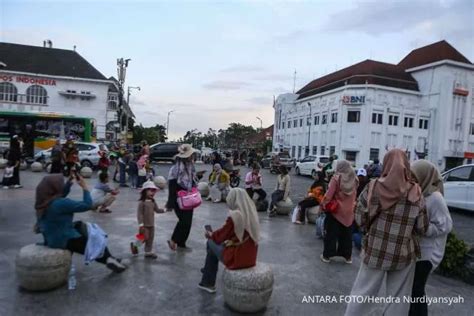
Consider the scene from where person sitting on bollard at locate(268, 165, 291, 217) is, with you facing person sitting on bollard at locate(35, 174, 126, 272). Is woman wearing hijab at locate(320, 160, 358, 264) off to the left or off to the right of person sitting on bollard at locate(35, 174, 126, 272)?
left

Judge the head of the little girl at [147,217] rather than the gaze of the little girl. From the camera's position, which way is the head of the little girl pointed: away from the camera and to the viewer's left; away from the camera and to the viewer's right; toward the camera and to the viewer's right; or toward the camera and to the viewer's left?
toward the camera and to the viewer's right

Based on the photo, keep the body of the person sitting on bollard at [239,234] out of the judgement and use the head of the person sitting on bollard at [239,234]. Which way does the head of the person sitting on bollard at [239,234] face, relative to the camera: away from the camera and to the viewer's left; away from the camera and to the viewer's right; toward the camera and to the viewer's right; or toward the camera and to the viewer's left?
away from the camera and to the viewer's left

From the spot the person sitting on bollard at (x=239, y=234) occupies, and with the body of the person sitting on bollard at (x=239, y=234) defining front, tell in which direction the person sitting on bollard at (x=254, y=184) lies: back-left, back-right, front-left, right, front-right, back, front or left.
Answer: front-right

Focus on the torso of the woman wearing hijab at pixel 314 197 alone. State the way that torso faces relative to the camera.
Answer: to the viewer's left

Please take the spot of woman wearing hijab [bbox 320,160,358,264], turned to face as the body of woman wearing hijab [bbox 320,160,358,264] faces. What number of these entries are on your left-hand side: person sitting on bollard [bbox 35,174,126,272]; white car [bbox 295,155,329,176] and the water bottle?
2

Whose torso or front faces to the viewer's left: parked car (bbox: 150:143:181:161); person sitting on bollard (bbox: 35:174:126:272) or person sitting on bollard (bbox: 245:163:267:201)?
the parked car

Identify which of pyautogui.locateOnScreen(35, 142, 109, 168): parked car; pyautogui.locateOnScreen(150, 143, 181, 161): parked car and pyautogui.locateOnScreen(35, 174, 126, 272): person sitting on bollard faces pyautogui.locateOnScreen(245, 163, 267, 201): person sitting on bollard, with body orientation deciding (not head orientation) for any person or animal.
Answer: pyautogui.locateOnScreen(35, 174, 126, 272): person sitting on bollard

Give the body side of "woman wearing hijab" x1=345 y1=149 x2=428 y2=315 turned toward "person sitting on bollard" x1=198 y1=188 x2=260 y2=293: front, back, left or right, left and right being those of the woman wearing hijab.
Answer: left

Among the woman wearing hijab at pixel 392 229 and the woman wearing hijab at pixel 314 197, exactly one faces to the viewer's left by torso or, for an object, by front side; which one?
the woman wearing hijab at pixel 314 197

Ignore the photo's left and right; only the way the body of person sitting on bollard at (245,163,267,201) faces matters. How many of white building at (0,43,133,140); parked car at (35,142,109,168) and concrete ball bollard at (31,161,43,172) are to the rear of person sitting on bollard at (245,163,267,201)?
3

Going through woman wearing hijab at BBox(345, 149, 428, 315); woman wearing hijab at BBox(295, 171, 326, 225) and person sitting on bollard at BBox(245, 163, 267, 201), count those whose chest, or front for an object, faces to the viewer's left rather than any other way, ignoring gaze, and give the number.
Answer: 1

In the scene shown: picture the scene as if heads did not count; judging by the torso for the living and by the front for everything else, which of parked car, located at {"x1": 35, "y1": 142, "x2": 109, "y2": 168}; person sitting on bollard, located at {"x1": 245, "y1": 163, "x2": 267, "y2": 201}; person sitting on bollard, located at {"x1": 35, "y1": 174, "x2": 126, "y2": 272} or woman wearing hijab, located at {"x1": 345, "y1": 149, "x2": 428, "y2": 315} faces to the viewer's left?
the parked car

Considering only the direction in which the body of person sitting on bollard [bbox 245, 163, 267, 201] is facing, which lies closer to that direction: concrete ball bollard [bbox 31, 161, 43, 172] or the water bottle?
the water bottle

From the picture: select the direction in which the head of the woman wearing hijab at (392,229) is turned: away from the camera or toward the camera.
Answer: away from the camera
